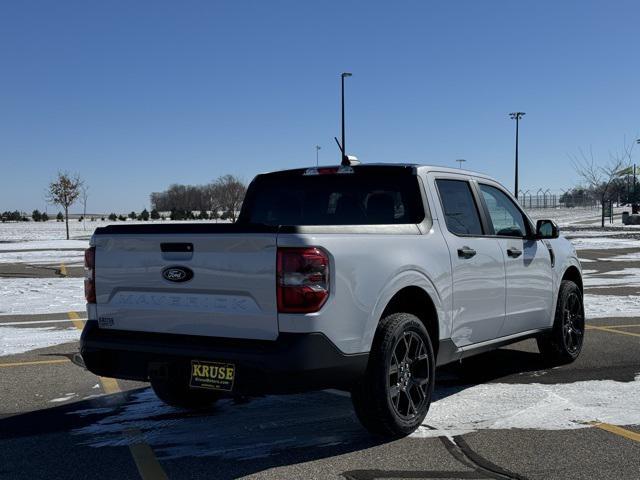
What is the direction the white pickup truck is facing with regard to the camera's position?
facing away from the viewer and to the right of the viewer
